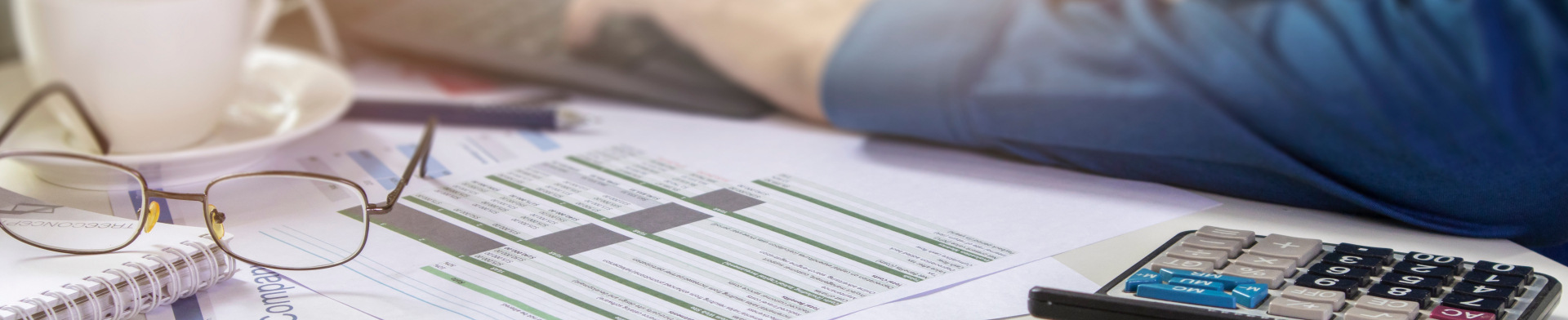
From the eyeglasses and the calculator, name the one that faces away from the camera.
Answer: the calculator

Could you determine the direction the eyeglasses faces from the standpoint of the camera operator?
facing the viewer

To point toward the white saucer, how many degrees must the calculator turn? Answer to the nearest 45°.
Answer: approximately 90° to its left

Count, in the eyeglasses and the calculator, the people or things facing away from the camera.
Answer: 1

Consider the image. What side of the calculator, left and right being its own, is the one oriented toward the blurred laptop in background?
left

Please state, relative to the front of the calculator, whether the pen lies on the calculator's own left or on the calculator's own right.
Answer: on the calculator's own left

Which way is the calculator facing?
away from the camera

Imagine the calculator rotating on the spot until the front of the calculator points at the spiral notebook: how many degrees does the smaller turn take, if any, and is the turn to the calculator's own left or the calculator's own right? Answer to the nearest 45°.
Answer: approximately 135° to the calculator's own left
